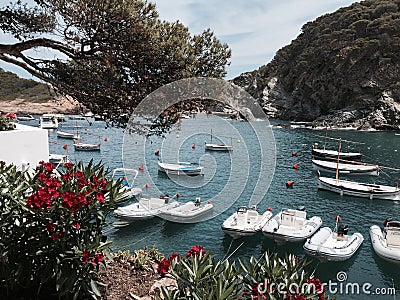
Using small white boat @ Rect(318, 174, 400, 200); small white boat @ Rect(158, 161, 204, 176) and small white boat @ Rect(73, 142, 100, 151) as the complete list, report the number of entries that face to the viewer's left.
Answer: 3

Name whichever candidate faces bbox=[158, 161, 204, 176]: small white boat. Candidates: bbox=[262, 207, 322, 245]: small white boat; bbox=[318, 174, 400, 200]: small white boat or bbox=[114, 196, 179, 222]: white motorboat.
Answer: bbox=[318, 174, 400, 200]: small white boat

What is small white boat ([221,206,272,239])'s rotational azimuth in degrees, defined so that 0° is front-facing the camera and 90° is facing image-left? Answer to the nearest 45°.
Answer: approximately 45°

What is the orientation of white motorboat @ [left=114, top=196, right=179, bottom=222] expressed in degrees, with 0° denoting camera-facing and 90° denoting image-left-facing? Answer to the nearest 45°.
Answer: approximately 45°

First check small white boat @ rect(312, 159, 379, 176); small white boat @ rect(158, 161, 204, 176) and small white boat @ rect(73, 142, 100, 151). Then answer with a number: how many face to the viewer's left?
3

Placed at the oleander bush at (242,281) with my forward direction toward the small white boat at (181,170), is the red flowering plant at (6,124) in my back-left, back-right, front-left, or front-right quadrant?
front-left

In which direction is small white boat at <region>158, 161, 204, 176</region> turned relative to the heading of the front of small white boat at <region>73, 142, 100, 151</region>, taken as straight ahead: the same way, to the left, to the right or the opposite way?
the same way

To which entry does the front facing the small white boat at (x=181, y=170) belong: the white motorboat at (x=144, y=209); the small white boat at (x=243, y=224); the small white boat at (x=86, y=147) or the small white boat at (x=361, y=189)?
the small white boat at (x=361, y=189)

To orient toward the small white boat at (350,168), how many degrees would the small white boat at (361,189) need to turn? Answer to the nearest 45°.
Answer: approximately 90° to its right

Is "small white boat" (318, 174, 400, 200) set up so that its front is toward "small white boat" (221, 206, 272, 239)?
no

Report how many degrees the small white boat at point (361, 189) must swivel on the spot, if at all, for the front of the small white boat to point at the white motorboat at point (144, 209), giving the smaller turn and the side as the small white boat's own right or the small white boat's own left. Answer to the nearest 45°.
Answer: approximately 45° to the small white boat's own left

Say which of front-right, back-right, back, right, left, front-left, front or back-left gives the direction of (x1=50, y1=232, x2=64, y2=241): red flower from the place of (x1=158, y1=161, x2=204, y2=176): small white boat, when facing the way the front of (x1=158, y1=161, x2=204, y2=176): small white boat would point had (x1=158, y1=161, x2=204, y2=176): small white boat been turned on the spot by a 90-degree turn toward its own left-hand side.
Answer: front

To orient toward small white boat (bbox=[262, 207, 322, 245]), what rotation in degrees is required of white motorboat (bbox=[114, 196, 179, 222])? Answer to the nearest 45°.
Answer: approximately 90° to its left

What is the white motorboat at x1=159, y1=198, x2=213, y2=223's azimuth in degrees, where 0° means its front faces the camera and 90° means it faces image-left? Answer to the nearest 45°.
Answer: approximately 45°

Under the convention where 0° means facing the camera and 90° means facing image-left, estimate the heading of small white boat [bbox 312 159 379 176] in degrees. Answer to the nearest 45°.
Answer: approximately 90°

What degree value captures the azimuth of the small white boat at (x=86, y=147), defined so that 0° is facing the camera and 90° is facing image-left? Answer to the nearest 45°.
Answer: approximately 90°

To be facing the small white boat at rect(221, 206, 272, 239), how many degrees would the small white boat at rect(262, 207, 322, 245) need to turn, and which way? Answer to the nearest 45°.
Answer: approximately 45° to its right

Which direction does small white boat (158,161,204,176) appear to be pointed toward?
to the viewer's left
